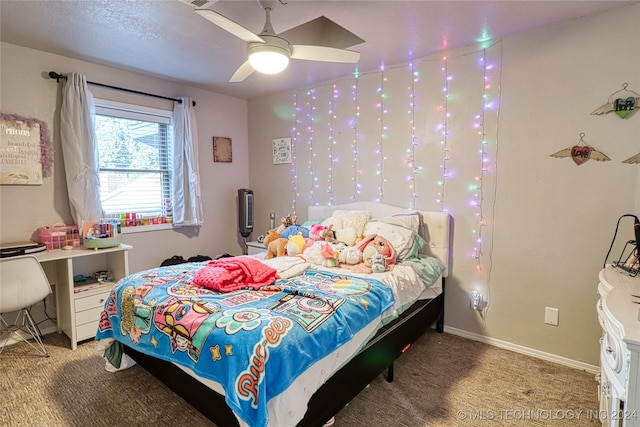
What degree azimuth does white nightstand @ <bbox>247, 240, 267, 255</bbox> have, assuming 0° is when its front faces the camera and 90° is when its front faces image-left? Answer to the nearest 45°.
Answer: approximately 45°

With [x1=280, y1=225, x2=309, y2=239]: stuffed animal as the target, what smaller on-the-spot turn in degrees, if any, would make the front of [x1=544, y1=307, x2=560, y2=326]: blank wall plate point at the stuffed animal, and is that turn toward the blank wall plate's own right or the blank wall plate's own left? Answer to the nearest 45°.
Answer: approximately 45° to the blank wall plate's own right

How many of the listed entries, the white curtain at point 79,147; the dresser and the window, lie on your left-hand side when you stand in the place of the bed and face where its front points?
1

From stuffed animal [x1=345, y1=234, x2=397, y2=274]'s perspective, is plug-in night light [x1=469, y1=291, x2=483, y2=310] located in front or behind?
behind

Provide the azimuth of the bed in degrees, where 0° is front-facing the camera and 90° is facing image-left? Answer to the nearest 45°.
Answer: approximately 45°

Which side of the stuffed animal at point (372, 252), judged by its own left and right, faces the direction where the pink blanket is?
front

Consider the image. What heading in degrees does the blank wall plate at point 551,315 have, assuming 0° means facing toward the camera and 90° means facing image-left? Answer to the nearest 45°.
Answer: approximately 45°

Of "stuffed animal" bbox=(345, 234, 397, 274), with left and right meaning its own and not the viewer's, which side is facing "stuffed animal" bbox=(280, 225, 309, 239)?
right

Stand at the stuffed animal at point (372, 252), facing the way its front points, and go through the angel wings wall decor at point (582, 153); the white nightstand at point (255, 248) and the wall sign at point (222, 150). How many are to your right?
2

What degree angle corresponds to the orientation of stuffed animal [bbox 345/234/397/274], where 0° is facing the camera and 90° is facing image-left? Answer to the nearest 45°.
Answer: approximately 45°

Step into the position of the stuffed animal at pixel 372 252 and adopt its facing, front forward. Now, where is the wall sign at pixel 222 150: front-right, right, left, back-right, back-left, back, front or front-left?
right
